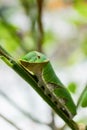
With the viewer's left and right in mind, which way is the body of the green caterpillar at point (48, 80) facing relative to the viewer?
facing to the left of the viewer
